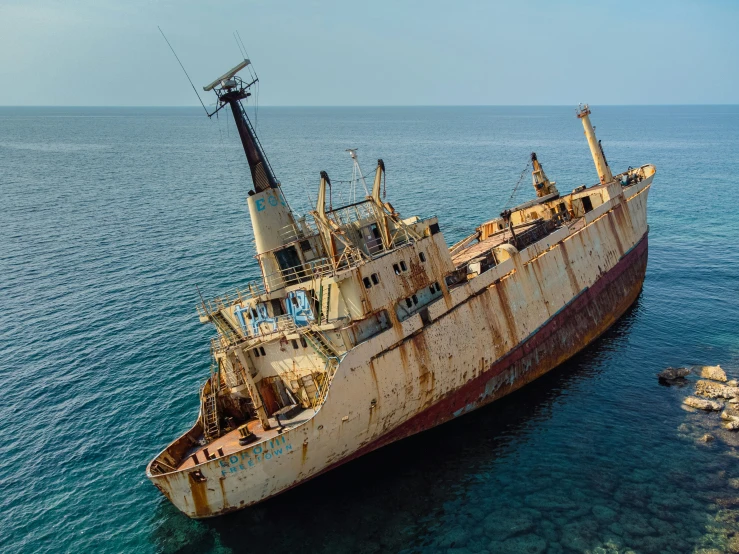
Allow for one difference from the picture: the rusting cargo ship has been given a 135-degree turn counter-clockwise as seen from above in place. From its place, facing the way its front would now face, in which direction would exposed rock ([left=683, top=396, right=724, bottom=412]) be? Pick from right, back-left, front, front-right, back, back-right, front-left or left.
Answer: back

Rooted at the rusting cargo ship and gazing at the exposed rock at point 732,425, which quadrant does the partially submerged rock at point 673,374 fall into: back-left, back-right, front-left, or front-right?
front-left

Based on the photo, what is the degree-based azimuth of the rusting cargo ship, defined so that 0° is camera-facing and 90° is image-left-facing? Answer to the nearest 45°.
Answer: approximately 225°

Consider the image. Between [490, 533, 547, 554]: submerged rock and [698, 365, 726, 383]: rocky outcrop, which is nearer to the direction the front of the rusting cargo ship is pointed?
the rocky outcrop

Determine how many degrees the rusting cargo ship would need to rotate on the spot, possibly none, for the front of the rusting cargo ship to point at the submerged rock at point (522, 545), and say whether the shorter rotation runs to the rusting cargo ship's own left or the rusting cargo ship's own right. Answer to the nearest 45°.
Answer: approximately 90° to the rusting cargo ship's own right

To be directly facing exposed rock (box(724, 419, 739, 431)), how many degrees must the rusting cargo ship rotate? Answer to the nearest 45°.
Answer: approximately 45° to its right

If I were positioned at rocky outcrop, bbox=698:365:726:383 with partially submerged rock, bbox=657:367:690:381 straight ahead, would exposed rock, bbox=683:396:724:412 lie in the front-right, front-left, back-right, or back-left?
front-left

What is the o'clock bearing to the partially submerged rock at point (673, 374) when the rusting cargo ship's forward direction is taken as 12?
The partially submerged rock is roughly at 1 o'clock from the rusting cargo ship.

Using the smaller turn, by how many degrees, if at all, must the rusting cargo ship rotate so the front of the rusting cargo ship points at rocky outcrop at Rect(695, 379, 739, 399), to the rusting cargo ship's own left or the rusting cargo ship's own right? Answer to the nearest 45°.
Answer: approximately 45° to the rusting cargo ship's own right

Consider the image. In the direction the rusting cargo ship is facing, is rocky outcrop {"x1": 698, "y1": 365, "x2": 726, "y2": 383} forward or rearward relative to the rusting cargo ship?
forward
